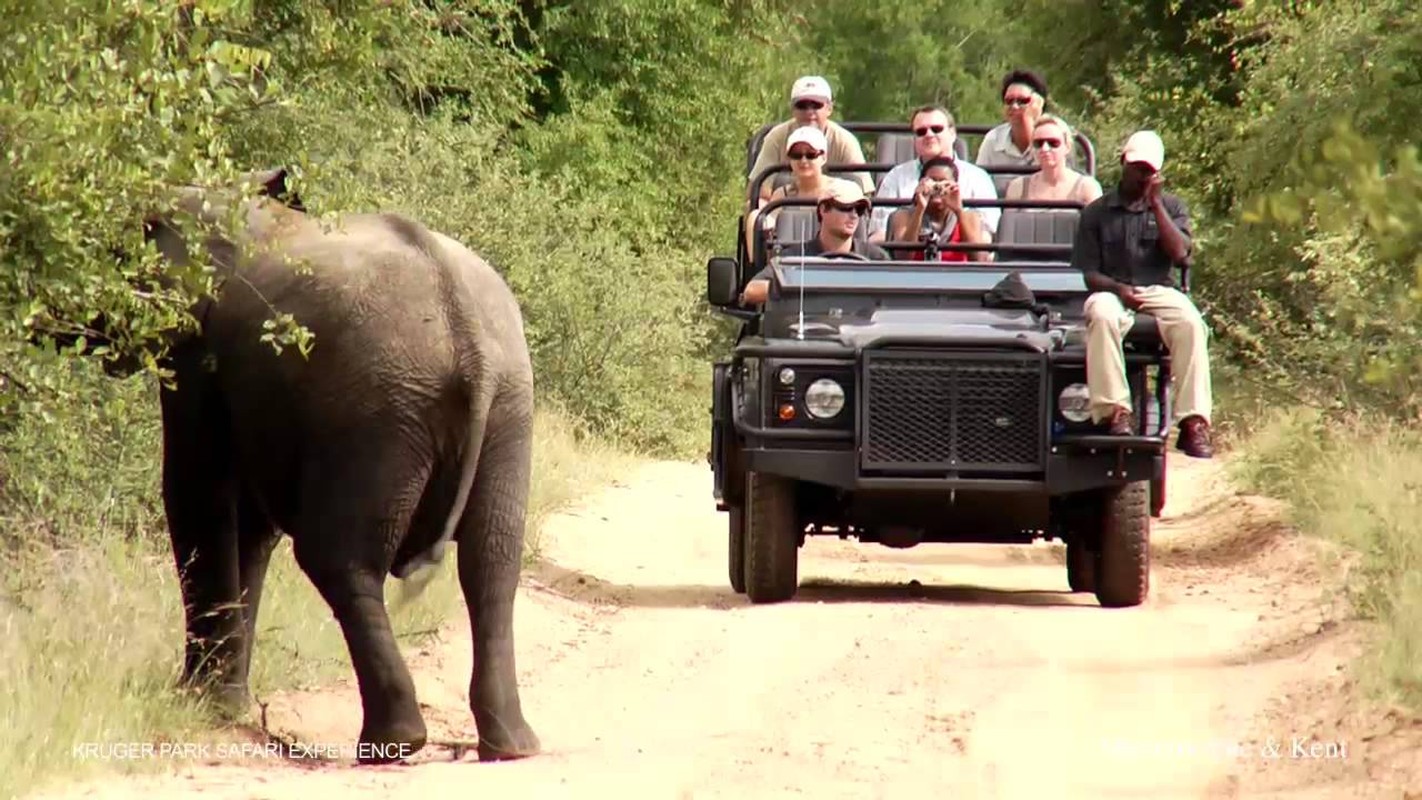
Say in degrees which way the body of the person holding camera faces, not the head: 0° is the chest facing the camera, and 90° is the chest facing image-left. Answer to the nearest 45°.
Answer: approximately 0°

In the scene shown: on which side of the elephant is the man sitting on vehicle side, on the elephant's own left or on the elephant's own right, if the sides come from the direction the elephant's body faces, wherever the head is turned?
on the elephant's own right

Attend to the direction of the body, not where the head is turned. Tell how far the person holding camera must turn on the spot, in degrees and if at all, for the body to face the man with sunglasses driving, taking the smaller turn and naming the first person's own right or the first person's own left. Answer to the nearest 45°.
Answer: approximately 45° to the first person's own right

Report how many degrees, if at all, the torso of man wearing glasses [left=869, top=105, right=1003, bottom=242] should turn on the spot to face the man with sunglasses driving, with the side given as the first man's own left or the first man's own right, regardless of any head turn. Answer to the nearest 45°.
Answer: approximately 45° to the first man's own right
